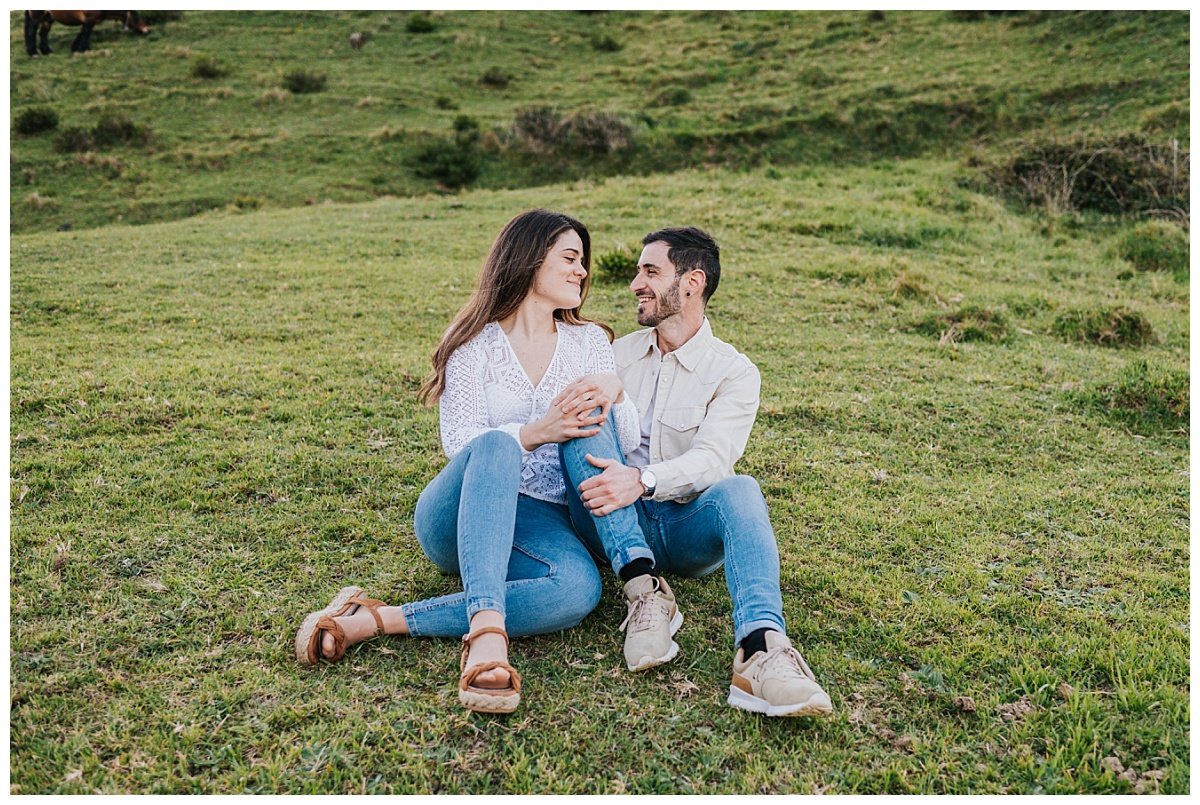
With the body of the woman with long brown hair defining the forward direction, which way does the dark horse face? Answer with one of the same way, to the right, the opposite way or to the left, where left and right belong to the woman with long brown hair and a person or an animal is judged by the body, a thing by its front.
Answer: to the left

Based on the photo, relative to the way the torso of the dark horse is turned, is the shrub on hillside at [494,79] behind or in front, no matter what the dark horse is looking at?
in front

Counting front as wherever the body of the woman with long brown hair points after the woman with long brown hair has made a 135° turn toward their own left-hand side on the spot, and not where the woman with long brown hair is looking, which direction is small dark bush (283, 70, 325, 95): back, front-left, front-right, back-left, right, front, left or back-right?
front-left

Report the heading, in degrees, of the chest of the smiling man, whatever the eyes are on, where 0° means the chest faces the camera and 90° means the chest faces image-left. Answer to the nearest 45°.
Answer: approximately 45°

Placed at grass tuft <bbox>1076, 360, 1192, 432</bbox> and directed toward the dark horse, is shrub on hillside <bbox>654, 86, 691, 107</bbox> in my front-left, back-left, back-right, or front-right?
front-right

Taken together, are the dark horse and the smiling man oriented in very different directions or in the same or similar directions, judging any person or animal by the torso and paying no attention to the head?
very different directions

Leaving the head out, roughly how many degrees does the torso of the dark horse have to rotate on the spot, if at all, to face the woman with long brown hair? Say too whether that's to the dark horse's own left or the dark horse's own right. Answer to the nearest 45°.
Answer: approximately 90° to the dark horse's own right

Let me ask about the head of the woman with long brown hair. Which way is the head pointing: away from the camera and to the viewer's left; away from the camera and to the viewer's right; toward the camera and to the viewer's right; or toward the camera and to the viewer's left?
toward the camera and to the viewer's right

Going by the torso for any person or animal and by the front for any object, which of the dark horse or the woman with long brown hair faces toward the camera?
the woman with long brown hair

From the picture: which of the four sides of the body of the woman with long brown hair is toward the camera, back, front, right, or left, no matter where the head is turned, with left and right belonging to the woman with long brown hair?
front

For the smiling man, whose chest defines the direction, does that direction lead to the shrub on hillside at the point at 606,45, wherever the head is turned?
no

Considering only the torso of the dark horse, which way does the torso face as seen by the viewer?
to the viewer's right

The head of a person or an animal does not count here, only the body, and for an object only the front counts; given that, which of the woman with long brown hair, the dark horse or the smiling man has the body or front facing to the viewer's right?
the dark horse

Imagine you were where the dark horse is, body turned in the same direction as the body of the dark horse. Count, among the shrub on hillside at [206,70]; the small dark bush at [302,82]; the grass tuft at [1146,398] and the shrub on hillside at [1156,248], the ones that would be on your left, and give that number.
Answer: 0

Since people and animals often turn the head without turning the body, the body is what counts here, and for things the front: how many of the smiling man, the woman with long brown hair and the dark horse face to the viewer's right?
1

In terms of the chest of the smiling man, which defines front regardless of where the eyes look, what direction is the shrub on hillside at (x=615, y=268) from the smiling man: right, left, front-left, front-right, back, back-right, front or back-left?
back-right

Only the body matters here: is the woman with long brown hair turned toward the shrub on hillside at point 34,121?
no

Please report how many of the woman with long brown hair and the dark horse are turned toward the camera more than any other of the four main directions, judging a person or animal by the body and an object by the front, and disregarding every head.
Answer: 1
